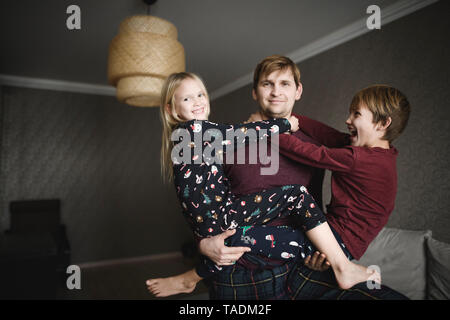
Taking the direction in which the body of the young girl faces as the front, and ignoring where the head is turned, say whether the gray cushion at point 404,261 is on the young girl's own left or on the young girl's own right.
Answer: on the young girl's own left

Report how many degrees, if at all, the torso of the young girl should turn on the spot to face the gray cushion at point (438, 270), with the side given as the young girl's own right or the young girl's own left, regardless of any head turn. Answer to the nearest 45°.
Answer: approximately 45° to the young girl's own left

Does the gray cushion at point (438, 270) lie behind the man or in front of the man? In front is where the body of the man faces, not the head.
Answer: behind

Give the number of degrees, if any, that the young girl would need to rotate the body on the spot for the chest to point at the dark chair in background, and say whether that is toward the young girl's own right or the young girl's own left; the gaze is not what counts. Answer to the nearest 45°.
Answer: approximately 135° to the young girl's own left

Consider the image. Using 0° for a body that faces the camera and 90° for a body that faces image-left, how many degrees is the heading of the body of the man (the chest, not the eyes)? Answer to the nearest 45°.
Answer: approximately 0°

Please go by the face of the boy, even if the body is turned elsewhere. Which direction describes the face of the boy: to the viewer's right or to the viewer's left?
to the viewer's left

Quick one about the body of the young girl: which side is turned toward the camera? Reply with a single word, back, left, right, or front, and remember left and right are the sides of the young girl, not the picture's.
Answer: right
